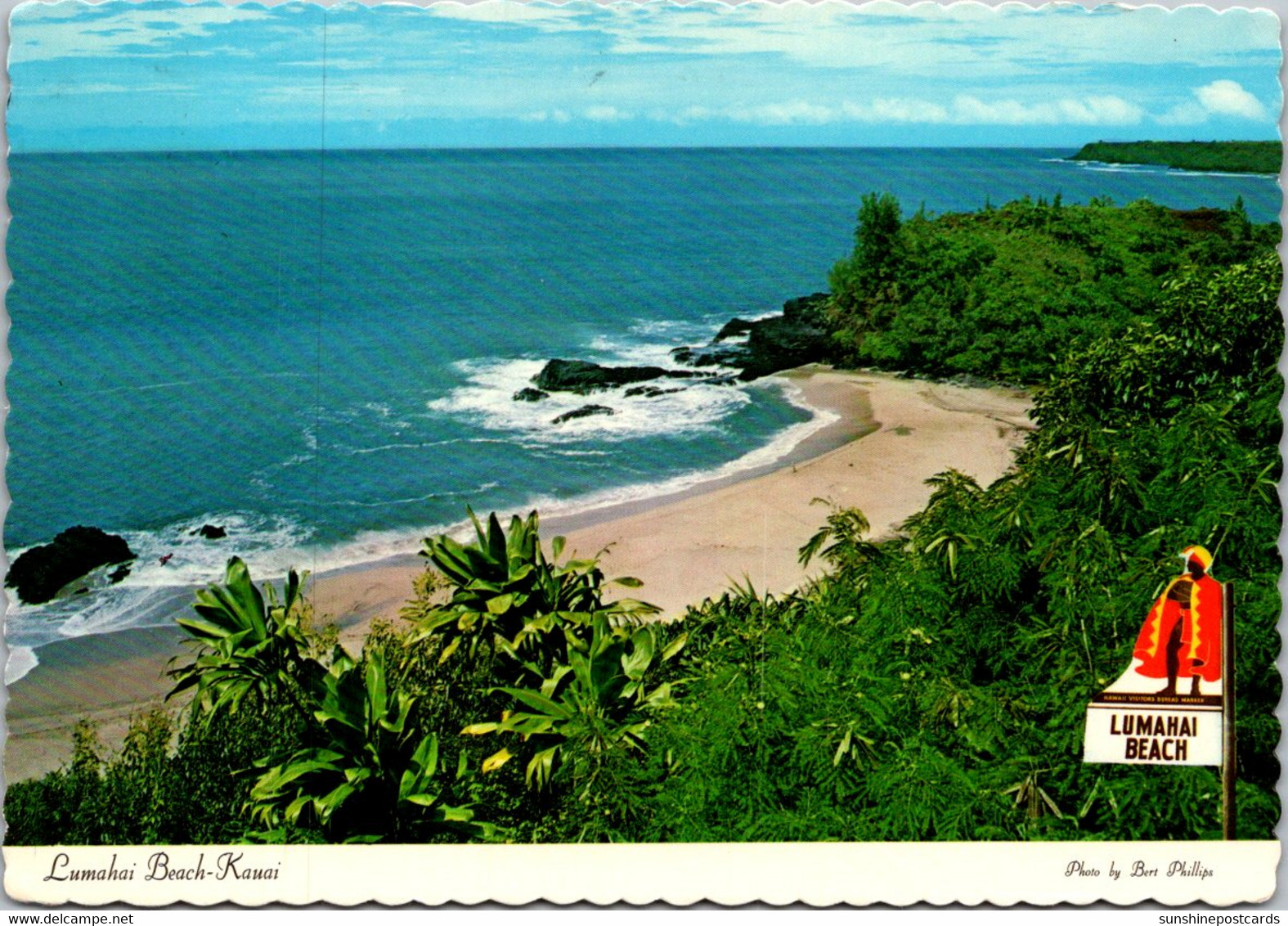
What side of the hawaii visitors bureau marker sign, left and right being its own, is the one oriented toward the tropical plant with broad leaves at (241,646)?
right

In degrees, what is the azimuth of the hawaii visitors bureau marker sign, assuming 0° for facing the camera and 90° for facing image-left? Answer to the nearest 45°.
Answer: approximately 0°

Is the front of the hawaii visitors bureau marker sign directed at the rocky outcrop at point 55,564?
no

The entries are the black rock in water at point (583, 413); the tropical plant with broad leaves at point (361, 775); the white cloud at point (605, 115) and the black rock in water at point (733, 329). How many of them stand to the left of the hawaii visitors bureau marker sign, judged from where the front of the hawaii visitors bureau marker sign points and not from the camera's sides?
0

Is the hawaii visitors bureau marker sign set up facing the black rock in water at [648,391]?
no

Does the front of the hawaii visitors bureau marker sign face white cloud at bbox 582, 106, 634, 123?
no

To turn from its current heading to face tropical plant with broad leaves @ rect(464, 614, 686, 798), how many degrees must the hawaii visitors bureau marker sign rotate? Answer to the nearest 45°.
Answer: approximately 90° to its right

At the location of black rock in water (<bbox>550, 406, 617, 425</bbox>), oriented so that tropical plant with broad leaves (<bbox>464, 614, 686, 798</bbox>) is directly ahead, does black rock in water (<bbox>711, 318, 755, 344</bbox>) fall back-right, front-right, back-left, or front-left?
back-left

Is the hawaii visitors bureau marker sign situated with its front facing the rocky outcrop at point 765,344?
no

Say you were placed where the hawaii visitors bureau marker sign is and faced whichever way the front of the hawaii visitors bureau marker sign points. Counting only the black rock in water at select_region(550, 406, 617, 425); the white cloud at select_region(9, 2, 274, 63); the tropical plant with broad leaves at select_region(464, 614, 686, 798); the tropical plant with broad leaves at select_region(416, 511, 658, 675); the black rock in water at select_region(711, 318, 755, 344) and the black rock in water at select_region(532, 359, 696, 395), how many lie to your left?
0
